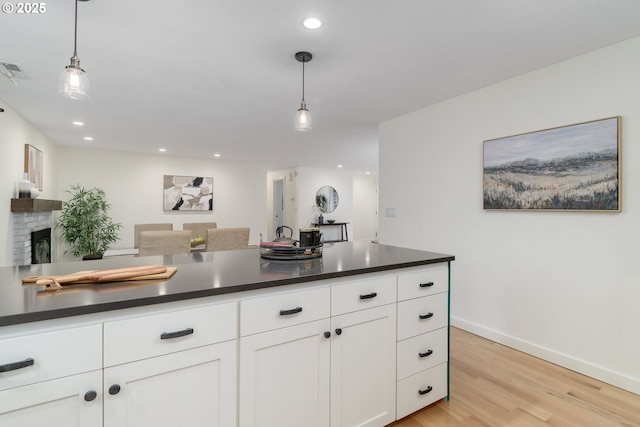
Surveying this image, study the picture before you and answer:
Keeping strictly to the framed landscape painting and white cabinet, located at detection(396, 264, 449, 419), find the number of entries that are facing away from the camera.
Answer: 0

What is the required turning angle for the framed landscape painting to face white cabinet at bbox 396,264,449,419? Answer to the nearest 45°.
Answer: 0° — it already faces it

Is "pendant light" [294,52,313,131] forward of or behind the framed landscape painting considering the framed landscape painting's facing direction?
forward

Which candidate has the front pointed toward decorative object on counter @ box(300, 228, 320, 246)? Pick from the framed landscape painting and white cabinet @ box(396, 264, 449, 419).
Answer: the framed landscape painting

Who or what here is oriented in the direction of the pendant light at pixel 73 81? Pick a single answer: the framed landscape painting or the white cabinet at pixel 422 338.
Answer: the framed landscape painting

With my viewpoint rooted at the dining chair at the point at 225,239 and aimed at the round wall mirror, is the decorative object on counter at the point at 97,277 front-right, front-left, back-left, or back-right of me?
back-right

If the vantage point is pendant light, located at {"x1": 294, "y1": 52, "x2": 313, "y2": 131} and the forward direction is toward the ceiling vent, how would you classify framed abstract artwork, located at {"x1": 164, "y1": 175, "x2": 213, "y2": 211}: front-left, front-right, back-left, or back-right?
front-right

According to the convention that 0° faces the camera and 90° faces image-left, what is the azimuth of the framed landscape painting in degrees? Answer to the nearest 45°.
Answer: approximately 45°

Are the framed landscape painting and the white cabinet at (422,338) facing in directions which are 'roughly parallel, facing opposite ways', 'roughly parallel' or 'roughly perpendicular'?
roughly perpendicular

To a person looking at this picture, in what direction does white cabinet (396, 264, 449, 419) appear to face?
facing the viewer and to the right of the viewer

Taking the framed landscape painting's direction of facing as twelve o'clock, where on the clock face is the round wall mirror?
The round wall mirror is roughly at 3 o'clock from the framed landscape painting.

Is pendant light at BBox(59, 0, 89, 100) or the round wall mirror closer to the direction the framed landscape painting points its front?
the pendant light

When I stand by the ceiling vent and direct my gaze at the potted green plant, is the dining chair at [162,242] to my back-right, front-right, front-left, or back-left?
front-right
